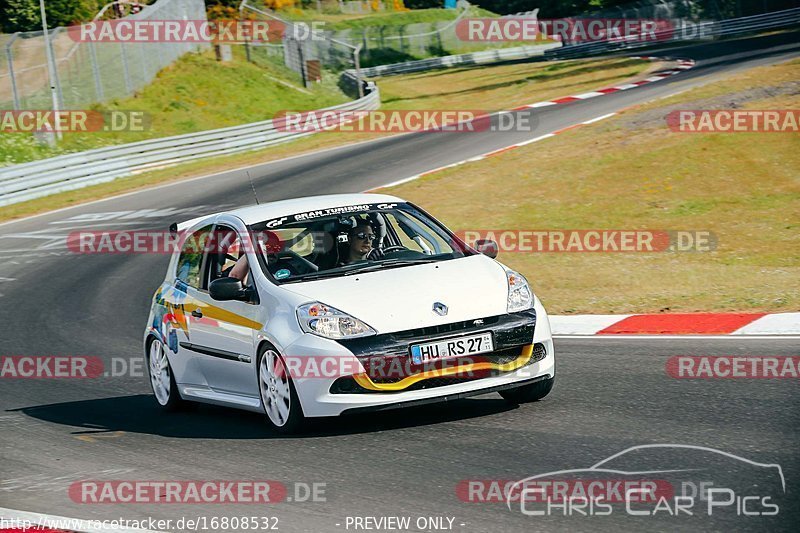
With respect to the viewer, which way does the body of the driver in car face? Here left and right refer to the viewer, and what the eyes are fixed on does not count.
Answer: facing the viewer and to the right of the viewer

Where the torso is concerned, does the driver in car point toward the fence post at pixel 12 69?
no

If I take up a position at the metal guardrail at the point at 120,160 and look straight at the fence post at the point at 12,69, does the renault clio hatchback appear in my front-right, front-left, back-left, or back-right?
back-left

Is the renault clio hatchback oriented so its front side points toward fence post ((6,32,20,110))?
no

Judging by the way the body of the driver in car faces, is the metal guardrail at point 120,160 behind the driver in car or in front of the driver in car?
behind

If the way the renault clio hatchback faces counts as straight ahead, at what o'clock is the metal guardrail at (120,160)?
The metal guardrail is roughly at 7 o'clock from the renault clio hatchback.
